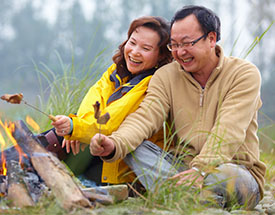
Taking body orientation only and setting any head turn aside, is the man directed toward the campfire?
yes

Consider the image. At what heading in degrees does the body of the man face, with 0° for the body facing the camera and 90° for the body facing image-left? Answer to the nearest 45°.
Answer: approximately 45°

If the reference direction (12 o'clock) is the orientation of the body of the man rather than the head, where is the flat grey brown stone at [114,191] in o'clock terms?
The flat grey brown stone is roughly at 12 o'clock from the man.
